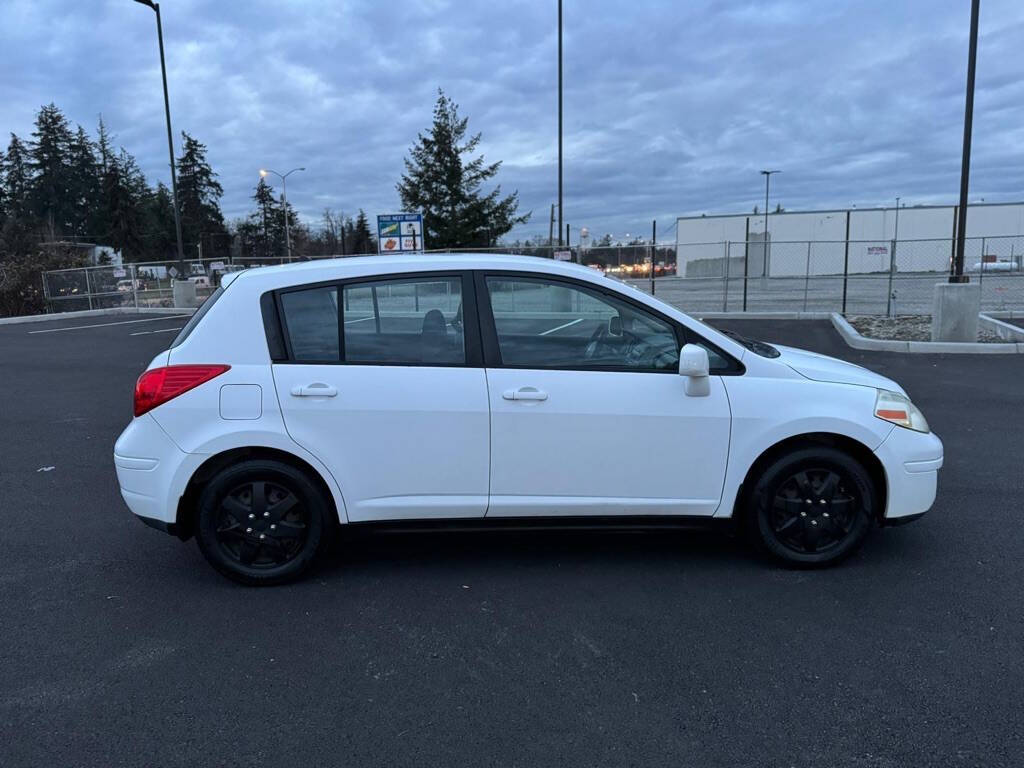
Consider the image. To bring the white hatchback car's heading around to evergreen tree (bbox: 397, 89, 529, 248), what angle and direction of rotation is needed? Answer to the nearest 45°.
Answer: approximately 90° to its left

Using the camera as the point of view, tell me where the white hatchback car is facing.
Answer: facing to the right of the viewer

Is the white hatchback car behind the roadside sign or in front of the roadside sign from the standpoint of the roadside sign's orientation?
in front

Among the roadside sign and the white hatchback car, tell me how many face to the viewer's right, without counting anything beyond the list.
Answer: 1

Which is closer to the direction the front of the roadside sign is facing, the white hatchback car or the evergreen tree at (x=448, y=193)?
the white hatchback car

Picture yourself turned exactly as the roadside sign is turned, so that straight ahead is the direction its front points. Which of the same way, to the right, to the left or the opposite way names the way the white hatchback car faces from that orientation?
to the left

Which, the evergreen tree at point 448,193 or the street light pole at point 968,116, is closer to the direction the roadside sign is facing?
the street light pole

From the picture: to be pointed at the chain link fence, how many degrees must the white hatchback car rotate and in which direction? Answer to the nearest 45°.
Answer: approximately 90° to its left

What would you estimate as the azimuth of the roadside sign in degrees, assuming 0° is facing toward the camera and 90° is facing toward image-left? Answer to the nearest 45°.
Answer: approximately 0°

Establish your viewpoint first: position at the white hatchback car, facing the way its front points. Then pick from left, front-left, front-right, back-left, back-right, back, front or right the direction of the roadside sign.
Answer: left

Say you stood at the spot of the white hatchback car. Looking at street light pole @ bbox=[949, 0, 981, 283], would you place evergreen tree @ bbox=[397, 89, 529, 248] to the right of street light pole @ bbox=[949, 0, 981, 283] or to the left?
left
